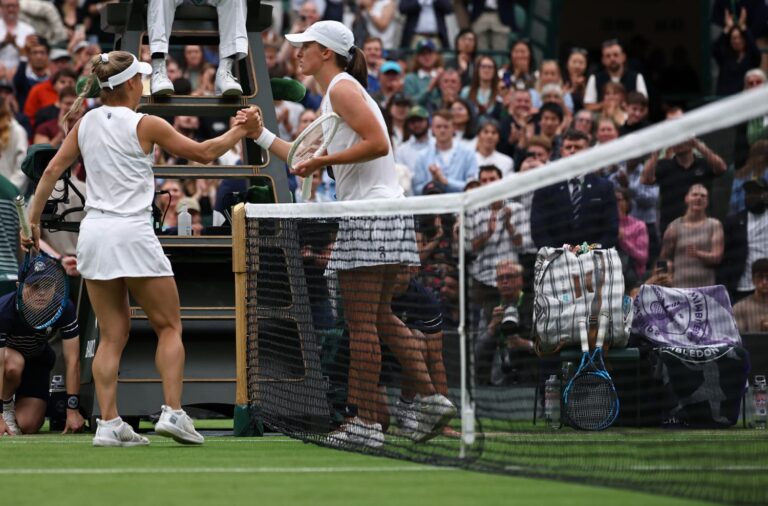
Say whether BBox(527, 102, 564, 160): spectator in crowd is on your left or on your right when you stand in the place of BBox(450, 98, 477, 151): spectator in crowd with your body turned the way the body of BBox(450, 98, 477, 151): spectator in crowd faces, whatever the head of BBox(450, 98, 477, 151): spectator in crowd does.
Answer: on your left

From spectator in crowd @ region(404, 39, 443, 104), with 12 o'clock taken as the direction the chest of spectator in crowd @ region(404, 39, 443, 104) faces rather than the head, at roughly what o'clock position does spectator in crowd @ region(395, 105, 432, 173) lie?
spectator in crowd @ region(395, 105, 432, 173) is roughly at 12 o'clock from spectator in crowd @ region(404, 39, 443, 104).

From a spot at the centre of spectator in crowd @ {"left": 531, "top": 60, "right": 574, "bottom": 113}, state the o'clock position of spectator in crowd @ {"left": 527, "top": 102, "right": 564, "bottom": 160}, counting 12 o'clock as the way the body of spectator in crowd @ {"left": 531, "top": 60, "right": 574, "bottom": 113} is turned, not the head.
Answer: spectator in crowd @ {"left": 527, "top": 102, "right": 564, "bottom": 160} is roughly at 12 o'clock from spectator in crowd @ {"left": 531, "top": 60, "right": 574, "bottom": 113}.

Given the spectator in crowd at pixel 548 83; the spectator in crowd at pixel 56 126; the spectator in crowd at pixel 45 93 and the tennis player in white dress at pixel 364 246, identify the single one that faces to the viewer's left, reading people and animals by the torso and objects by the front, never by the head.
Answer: the tennis player in white dress

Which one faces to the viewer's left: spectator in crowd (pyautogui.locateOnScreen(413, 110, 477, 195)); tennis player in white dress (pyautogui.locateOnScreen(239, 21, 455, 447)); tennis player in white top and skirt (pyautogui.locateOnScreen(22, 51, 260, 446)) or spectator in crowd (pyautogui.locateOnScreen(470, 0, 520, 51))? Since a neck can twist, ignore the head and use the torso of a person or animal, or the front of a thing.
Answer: tennis player in white dress (pyautogui.locateOnScreen(239, 21, 455, 447))

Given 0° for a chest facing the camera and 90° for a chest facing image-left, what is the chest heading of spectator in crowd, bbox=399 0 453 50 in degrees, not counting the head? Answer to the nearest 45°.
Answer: approximately 0°

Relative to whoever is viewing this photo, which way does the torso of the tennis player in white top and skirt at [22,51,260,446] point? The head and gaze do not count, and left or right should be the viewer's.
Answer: facing away from the viewer and to the right of the viewer

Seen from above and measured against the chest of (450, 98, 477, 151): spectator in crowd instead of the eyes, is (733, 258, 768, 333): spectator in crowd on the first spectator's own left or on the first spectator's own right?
on the first spectator's own left

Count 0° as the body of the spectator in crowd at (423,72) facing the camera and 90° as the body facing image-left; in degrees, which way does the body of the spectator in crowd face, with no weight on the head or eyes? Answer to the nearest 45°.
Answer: approximately 0°

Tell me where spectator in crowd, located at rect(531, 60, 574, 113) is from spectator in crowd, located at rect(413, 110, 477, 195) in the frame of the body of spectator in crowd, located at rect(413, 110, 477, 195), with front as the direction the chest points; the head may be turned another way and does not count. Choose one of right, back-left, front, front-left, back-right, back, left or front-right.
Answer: back-left
